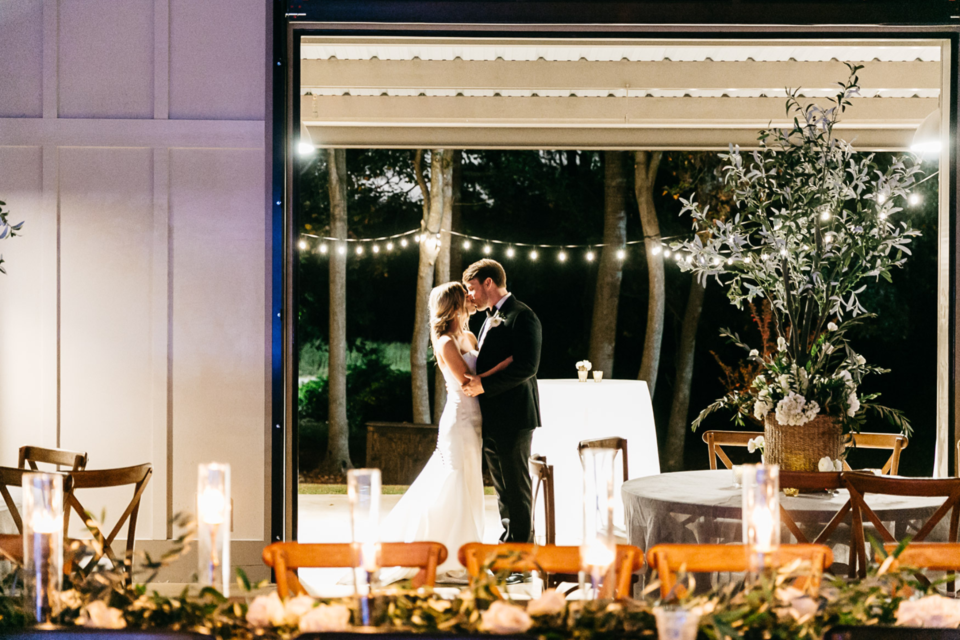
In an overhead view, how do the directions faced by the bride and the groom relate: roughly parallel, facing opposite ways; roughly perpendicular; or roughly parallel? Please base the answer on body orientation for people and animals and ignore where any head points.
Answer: roughly parallel, facing opposite ways

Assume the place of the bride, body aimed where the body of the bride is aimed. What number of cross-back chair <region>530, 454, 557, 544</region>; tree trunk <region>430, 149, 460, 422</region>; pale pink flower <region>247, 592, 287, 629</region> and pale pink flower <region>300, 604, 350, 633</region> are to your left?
1

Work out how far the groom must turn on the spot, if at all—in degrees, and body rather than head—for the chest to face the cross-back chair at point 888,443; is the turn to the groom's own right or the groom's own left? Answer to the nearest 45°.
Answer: approximately 180°

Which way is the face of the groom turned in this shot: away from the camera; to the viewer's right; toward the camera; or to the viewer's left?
to the viewer's left

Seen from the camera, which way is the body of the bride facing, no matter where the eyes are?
to the viewer's right

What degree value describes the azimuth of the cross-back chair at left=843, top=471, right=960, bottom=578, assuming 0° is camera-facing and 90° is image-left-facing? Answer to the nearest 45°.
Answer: approximately 180°

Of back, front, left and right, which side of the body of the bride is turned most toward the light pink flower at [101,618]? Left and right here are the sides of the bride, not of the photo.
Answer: right

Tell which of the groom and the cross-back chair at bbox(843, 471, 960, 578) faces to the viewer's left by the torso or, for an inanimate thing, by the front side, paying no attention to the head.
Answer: the groom

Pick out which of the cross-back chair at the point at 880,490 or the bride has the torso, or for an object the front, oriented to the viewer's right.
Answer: the bride

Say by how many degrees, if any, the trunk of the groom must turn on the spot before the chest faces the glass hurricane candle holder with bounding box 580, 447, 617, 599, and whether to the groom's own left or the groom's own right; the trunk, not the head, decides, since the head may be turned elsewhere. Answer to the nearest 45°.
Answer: approximately 90° to the groom's own left

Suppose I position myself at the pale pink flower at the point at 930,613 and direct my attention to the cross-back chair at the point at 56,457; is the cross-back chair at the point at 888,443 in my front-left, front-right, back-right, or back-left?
front-right

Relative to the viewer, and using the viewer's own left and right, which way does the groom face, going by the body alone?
facing to the left of the viewer
